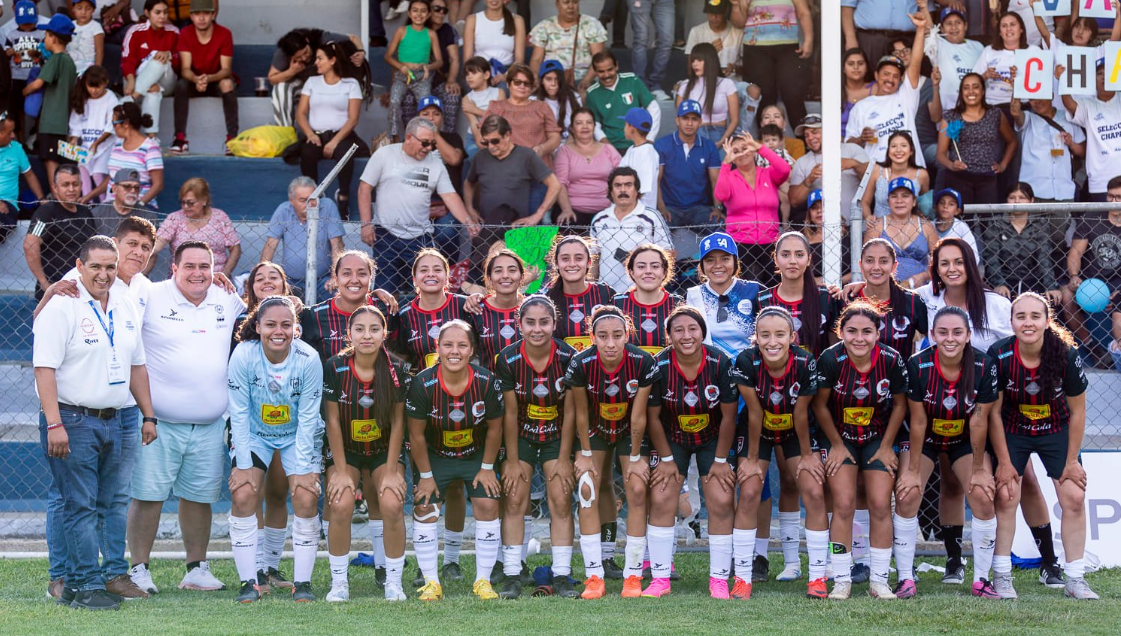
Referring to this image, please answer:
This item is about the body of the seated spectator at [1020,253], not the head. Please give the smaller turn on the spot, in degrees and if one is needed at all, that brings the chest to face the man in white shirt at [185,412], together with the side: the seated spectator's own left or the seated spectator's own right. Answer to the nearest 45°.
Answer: approximately 45° to the seated spectator's own right

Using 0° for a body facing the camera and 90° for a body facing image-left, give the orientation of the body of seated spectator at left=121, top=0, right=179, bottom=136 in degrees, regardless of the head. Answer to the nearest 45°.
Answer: approximately 0°

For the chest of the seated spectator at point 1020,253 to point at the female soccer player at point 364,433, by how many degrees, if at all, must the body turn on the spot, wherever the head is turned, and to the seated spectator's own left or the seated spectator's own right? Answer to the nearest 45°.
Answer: approximately 45° to the seated spectator's own right

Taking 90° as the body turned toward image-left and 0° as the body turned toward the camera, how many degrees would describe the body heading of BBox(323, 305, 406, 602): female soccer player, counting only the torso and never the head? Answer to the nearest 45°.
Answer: approximately 0°

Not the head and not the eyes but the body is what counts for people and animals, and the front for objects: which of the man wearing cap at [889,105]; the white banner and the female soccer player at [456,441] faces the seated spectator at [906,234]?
the man wearing cap

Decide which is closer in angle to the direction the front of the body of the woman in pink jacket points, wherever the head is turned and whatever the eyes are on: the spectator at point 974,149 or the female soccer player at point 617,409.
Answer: the female soccer player

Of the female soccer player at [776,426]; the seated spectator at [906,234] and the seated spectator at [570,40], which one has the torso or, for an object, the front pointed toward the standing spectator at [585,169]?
the seated spectator at [570,40]

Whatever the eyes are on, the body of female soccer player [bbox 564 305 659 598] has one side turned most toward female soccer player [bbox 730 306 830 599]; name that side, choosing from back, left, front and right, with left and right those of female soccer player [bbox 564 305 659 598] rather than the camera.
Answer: left
